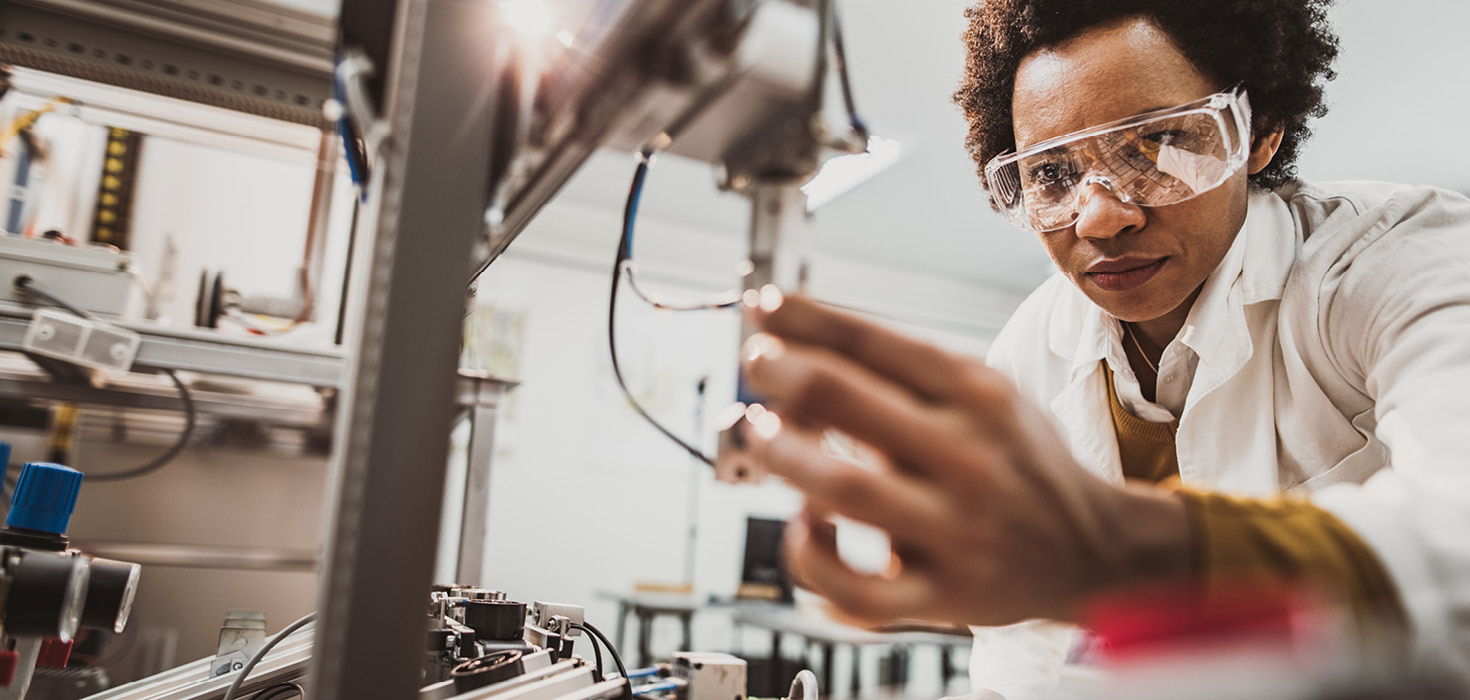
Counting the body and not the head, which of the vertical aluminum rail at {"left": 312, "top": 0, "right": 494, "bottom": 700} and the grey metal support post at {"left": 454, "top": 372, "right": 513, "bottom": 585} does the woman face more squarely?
the vertical aluminum rail

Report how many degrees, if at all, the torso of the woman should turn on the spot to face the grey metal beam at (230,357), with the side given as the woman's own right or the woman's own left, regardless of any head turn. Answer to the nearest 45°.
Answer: approximately 45° to the woman's own right

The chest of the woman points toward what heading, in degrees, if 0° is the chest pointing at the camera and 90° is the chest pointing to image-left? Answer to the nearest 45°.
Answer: approximately 45°

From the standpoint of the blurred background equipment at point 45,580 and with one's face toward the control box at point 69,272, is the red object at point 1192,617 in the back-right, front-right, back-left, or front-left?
back-right

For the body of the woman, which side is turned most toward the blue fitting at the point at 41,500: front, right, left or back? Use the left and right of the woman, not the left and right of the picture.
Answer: front

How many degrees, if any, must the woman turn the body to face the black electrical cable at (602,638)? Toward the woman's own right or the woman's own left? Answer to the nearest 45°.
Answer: approximately 45° to the woman's own right

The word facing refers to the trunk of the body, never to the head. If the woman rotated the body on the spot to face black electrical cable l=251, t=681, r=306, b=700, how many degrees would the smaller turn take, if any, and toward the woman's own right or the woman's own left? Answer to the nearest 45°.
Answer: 0° — they already face it

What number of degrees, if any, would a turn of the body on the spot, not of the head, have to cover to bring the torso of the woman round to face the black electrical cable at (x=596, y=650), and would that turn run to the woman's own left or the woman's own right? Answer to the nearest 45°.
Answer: approximately 45° to the woman's own right

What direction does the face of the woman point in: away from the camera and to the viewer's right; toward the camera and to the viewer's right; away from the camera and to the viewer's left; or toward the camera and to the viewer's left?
toward the camera and to the viewer's left

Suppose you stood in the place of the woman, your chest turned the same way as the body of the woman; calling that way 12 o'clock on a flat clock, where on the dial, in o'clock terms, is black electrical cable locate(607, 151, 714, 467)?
The black electrical cable is roughly at 12 o'clock from the woman.
